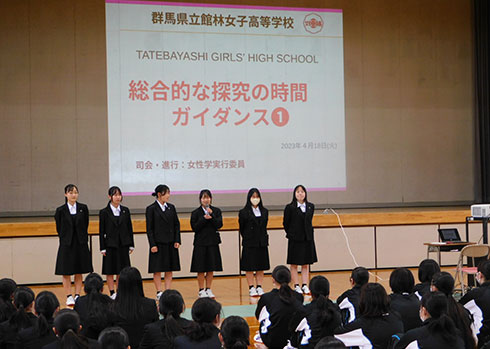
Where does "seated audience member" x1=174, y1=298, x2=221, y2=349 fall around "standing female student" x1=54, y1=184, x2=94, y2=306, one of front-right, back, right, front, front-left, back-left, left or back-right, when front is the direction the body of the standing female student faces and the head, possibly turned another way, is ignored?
front

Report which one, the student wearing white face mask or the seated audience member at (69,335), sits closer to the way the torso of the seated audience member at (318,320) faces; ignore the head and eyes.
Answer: the student wearing white face mask

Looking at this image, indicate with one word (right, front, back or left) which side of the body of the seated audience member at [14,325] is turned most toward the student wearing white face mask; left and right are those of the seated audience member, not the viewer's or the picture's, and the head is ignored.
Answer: front

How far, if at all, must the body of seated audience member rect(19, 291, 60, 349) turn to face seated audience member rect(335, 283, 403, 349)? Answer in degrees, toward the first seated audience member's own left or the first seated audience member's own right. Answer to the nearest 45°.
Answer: approximately 45° to the first seated audience member's own right

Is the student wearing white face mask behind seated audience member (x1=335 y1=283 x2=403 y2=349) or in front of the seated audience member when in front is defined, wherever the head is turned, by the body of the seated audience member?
in front

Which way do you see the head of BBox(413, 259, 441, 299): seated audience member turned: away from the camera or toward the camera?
away from the camera

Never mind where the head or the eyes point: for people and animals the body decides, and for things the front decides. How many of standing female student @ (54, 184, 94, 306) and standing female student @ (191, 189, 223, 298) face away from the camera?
0

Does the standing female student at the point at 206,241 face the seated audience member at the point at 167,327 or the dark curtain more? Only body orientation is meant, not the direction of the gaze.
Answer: the seated audience member

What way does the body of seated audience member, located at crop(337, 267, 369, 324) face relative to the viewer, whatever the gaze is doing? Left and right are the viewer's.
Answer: facing away from the viewer and to the left of the viewer

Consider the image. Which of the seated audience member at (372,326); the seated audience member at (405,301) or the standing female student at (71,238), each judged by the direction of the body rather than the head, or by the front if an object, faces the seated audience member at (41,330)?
the standing female student

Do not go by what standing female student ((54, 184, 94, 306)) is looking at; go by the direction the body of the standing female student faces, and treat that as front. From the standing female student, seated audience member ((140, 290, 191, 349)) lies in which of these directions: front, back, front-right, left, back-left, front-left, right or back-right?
front

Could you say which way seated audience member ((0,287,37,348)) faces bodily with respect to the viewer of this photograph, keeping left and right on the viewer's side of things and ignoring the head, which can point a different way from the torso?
facing away from the viewer and to the right of the viewer

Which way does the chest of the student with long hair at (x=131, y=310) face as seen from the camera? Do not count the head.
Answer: away from the camera

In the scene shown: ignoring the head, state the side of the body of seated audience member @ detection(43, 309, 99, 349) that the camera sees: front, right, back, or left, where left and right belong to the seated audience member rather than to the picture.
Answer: back

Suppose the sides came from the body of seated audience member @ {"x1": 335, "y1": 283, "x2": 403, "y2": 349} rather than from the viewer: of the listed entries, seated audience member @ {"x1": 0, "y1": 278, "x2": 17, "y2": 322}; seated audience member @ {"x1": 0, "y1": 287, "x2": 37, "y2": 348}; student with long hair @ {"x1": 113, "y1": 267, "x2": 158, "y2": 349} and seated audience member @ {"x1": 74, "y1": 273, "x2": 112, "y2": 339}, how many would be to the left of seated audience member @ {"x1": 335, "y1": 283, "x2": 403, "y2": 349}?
4

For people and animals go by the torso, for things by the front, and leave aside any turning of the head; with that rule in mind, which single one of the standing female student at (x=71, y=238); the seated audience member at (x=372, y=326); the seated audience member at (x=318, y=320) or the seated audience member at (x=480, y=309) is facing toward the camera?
the standing female student

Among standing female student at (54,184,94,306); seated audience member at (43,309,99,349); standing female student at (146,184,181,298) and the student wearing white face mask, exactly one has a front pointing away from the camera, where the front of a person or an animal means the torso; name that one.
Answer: the seated audience member

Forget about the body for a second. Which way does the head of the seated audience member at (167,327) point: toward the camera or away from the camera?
away from the camera

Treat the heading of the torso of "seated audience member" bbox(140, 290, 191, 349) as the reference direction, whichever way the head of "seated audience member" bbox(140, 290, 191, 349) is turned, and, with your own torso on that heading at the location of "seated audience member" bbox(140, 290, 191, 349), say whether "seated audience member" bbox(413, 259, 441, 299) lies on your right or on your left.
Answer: on your right
